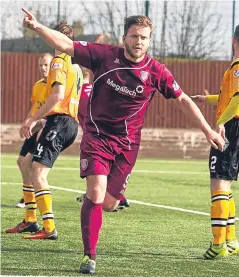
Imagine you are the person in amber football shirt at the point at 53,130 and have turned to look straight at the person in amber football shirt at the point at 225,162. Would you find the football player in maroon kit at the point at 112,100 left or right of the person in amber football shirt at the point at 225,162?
right

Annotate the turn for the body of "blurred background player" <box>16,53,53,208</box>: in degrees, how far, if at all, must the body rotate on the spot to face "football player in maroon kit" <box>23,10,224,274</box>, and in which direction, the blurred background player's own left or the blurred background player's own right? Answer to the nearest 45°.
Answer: approximately 45° to the blurred background player's own left

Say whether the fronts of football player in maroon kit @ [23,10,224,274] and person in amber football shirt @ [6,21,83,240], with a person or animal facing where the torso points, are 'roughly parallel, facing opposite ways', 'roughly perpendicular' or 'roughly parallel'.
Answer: roughly perpendicular

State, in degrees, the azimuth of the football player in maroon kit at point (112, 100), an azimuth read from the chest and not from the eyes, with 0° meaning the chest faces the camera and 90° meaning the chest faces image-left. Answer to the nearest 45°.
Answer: approximately 0°
